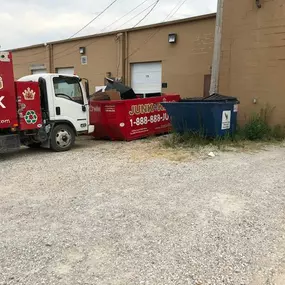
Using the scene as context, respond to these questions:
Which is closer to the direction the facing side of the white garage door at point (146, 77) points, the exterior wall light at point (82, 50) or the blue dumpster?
the blue dumpster

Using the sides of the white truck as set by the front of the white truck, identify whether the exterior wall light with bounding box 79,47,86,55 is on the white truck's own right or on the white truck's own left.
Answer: on the white truck's own left

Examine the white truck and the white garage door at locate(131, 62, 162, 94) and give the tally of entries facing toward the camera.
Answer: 1

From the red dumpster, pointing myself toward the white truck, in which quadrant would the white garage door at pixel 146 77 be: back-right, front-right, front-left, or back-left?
back-right

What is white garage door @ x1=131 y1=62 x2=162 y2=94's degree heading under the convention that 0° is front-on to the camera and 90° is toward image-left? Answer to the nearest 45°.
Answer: approximately 0°

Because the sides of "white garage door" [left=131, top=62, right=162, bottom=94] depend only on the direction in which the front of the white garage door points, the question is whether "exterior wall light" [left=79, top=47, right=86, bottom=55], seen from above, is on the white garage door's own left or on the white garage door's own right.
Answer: on the white garage door's own right

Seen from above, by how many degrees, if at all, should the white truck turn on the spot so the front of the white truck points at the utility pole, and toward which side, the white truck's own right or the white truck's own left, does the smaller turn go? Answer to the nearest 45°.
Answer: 0° — it already faces it

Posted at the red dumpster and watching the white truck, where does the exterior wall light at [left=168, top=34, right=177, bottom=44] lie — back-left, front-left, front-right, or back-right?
back-right

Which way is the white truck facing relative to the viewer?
to the viewer's right

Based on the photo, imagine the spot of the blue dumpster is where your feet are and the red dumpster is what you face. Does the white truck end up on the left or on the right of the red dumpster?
left

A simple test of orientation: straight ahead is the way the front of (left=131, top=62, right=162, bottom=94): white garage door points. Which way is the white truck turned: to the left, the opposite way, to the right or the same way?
to the left

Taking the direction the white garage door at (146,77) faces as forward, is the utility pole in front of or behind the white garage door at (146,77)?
in front

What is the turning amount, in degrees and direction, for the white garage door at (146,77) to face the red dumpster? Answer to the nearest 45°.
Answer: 0° — it already faces it

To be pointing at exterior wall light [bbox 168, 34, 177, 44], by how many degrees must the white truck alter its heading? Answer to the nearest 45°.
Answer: approximately 45° to its left
